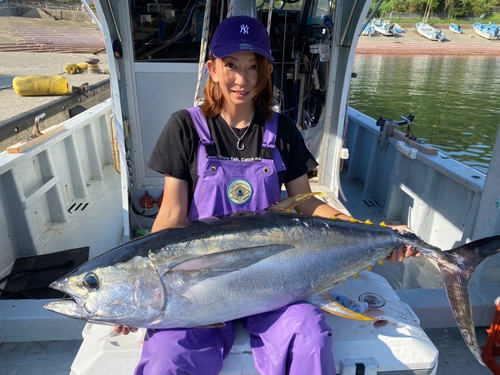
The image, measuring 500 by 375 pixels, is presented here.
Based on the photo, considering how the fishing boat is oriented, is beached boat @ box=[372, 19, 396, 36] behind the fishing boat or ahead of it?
ahead

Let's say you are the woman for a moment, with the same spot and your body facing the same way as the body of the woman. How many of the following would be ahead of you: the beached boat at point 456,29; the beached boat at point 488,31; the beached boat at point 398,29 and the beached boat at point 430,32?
0

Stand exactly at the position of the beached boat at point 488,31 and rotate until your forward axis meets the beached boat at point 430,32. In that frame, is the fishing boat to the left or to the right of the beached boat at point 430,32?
left

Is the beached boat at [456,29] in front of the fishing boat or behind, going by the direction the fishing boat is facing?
in front

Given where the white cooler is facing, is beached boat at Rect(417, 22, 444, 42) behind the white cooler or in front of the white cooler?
behind

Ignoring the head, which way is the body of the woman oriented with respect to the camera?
toward the camera

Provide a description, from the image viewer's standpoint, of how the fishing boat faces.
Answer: facing away from the viewer

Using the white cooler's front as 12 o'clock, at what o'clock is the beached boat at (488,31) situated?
The beached boat is roughly at 7 o'clock from the white cooler.

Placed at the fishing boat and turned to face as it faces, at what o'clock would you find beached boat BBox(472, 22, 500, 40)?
The beached boat is roughly at 1 o'clock from the fishing boat.

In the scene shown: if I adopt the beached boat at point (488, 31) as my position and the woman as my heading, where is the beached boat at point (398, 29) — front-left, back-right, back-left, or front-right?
front-right

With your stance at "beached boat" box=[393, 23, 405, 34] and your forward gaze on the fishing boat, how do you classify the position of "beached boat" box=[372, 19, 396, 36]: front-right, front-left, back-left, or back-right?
front-right

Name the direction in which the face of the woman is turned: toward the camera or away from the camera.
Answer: toward the camera

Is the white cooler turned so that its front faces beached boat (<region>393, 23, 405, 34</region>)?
no

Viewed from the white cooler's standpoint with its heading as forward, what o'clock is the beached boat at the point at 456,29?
The beached boat is roughly at 7 o'clock from the white cooler.

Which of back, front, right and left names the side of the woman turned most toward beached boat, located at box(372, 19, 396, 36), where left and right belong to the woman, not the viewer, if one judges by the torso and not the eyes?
back

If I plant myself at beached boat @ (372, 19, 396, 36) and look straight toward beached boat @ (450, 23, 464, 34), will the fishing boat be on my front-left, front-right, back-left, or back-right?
back-right

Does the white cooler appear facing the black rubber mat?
no

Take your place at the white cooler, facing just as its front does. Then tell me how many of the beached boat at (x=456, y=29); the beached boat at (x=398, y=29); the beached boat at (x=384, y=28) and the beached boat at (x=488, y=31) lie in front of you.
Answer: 0
